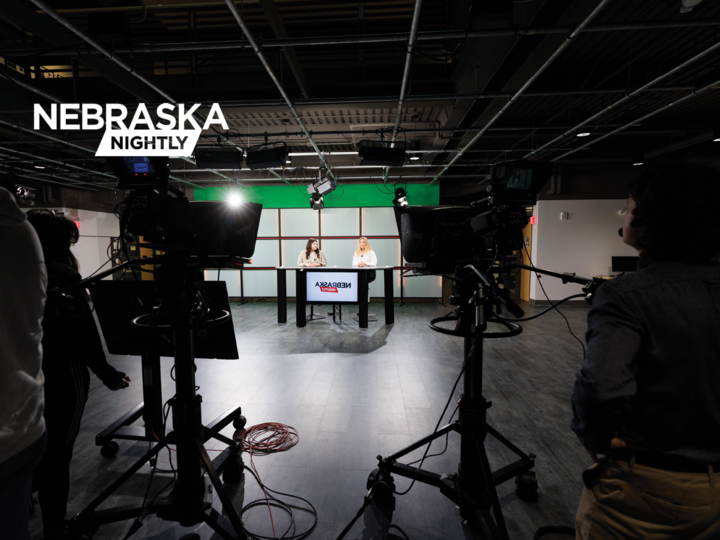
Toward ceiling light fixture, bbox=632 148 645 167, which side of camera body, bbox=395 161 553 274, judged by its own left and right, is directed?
right

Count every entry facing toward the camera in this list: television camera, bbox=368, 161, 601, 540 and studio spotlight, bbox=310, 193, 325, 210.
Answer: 1

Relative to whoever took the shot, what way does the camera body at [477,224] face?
facing away from the viewer and to the left of the viewer

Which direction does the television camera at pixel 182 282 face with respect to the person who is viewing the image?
facing away from the viewer and to the right of the viewer

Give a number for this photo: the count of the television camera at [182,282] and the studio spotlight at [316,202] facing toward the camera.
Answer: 1

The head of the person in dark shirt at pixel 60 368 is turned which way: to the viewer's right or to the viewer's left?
to the viewer's right

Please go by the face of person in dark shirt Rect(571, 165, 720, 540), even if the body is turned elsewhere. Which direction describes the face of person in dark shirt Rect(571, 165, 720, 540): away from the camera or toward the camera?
away from the camera

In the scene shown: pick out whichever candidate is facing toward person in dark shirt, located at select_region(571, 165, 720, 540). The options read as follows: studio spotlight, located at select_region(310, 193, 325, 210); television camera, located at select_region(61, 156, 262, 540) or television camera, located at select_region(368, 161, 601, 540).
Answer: the studio spotlight

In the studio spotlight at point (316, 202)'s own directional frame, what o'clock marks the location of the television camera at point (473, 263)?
The television camera is roughly at 12 o'clock from the studio spotlight.
